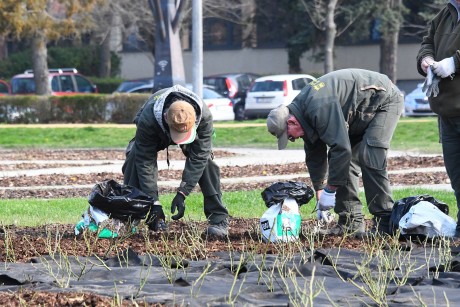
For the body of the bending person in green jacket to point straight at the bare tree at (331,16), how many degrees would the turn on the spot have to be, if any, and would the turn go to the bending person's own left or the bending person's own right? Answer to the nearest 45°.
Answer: approximately 90° to the bending person's own right

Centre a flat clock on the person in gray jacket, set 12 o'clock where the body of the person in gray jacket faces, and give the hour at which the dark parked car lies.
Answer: The dark parked car is roughly at 6 o'clock from the person in gray jacket.

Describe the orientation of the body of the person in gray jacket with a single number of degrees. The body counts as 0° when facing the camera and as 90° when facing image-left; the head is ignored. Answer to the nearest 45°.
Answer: approximately 0°

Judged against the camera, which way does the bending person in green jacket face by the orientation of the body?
to the viewer's left

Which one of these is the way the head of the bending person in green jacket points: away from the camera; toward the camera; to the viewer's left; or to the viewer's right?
to the viewer's left

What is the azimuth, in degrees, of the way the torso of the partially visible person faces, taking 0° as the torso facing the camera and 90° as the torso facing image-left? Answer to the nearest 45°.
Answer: approximately 45°
